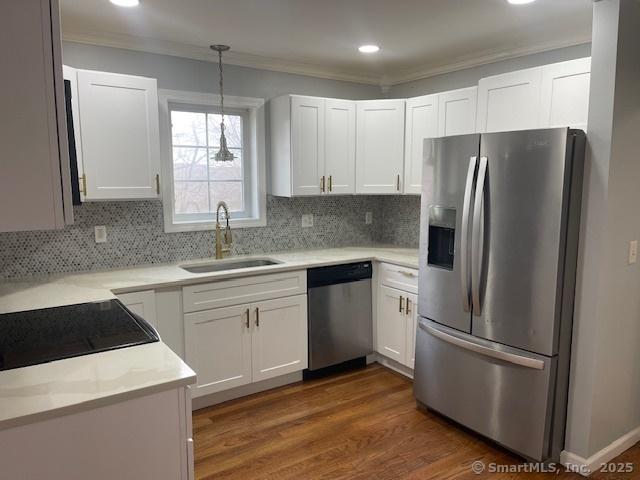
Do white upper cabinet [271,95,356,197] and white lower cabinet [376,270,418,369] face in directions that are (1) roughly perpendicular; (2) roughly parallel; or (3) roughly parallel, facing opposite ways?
roughly perpendicular

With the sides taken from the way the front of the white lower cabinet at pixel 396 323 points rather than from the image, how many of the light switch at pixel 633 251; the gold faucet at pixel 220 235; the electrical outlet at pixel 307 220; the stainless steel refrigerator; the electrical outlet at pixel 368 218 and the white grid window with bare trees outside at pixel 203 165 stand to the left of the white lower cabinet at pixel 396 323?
2

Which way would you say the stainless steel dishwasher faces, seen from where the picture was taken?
facing the viewer and to the right of the viewer

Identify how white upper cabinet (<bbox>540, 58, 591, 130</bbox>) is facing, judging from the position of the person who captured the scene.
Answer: facing the viewer and to the left of the viewer

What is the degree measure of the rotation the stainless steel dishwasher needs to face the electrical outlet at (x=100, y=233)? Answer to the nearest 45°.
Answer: approximately 135° to its right

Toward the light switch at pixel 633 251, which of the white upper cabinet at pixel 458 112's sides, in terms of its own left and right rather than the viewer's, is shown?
left

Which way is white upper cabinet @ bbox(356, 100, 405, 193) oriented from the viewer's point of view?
toward the camera

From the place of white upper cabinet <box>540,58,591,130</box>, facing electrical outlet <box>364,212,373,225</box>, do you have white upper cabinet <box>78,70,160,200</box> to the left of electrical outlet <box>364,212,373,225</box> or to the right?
left

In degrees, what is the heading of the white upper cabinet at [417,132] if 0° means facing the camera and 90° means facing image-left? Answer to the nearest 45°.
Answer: approximately 45°
